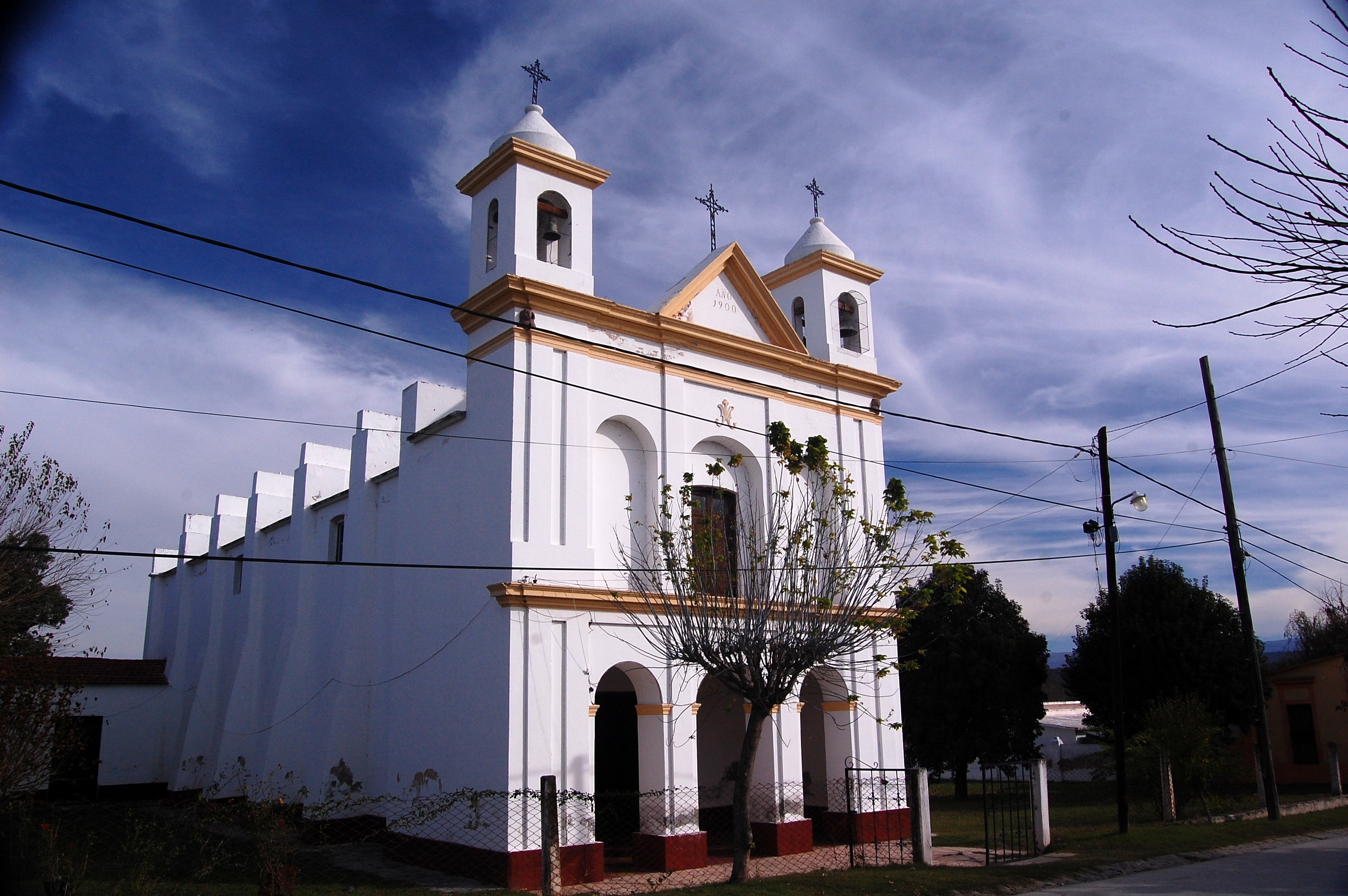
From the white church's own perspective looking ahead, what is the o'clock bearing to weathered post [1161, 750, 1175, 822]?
The weathered post is roughly at 10 o'clock from the white church.

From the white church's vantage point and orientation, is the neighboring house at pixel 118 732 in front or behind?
behind

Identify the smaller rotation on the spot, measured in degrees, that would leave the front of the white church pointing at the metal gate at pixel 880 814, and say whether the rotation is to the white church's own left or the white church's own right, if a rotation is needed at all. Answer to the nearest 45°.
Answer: approximately 45° to the white church's own left

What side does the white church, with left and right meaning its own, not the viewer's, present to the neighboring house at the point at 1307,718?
left

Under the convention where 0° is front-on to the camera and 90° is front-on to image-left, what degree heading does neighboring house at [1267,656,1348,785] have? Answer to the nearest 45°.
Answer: approximately 45°

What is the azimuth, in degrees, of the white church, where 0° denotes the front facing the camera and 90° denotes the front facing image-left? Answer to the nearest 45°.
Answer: approximately 315°

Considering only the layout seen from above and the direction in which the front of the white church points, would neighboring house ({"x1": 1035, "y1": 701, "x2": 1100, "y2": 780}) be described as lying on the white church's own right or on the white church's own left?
on the white church's own left

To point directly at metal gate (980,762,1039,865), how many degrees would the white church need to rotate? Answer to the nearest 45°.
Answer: approximately 45° to its left
